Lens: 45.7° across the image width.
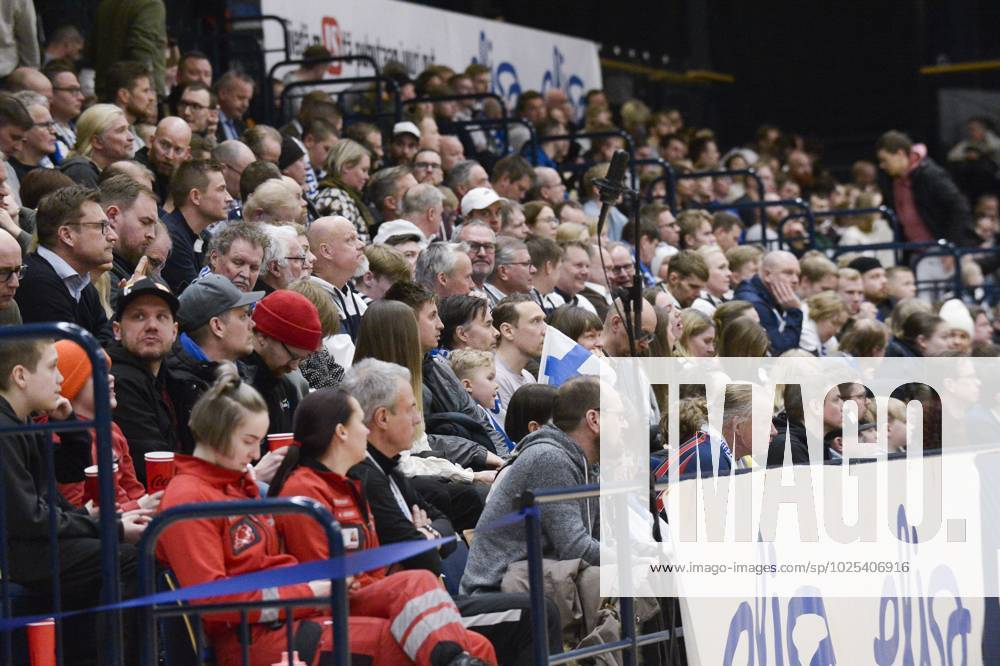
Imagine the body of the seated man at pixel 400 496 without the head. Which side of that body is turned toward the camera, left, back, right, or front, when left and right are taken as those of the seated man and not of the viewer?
right

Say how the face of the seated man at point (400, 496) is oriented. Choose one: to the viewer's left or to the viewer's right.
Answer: to the viewer's right

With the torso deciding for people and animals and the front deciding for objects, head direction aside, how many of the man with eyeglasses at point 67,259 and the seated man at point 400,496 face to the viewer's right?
2

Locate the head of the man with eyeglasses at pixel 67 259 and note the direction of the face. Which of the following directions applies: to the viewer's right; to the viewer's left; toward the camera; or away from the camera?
to the viewer's right

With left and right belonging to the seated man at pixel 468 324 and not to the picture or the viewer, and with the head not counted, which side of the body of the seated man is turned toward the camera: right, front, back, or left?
right

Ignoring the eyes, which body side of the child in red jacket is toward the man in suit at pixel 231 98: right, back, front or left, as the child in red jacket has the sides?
left

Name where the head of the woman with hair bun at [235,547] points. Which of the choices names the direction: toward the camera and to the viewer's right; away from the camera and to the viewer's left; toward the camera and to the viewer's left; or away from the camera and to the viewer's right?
toward the camera and to the viewer's right
